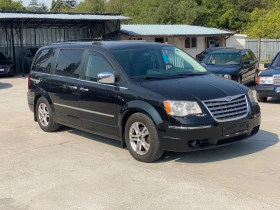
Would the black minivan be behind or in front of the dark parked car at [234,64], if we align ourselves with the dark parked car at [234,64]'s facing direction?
in front

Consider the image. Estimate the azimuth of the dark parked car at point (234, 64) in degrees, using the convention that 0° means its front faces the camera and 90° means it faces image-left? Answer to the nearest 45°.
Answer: approximately 45°

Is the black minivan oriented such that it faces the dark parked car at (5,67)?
no

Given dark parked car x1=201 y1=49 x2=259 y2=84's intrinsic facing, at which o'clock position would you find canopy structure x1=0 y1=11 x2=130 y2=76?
The canopy structure is roughly at 3 o'clock from the dark parked car.

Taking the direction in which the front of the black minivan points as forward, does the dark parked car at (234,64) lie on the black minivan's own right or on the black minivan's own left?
on the black minivan's own left

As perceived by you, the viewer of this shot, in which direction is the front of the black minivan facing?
facing the viewer and to the right of the viewer

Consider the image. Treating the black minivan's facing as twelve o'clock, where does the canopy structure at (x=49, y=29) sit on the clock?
The canopy structure is roughly at 7 o'clock from the black minivan.

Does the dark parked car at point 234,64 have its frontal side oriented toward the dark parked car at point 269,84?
no

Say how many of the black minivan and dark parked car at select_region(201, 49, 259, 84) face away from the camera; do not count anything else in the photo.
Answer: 0

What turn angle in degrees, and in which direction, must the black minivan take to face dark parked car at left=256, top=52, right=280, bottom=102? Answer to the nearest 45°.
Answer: approximately 90° to its left

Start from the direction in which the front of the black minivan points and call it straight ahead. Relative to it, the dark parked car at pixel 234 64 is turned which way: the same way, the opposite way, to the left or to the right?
to the right

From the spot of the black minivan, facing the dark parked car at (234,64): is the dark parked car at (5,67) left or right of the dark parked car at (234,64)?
left

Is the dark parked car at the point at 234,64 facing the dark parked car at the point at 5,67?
no
